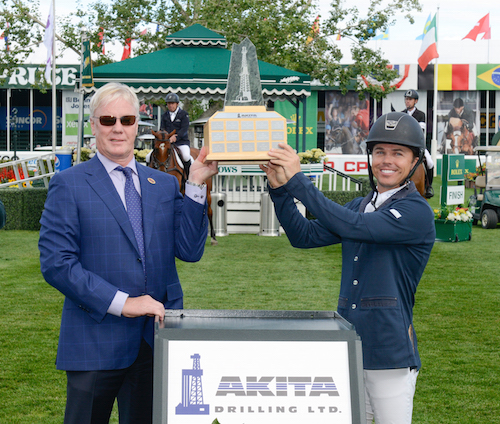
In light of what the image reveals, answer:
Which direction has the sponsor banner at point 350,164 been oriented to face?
toward the camera

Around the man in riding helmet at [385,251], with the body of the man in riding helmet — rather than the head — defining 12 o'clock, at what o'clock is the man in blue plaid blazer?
The man in blue plaid blazer is roughly at 1 o'clock from the man in riding helmet.

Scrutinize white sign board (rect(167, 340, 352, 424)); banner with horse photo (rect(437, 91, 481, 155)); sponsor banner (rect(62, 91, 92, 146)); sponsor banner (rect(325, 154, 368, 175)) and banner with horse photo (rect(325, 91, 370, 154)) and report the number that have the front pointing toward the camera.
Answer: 5

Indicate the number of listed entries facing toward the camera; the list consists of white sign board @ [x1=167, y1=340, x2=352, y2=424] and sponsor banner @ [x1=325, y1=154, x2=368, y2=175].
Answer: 2

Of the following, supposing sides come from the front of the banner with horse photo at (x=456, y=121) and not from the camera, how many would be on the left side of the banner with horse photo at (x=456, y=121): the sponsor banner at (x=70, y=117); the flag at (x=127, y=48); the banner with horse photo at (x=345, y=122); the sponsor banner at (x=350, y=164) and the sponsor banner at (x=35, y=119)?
0

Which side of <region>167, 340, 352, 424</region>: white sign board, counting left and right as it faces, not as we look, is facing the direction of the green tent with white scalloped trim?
back

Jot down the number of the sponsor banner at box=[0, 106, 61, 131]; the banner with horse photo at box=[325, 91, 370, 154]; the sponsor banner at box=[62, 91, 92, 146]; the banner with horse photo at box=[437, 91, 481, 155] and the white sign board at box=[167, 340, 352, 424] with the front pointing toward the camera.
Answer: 5

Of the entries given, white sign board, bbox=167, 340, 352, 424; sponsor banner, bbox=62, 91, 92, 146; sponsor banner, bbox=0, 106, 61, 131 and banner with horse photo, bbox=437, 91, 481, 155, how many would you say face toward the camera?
4

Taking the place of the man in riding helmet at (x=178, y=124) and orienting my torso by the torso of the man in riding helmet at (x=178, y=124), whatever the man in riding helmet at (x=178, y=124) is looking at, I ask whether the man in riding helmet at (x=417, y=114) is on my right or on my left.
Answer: on my left

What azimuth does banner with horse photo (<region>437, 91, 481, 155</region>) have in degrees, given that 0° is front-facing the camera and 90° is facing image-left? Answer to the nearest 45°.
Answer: approximately 0°

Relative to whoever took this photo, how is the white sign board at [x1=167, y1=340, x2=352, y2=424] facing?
facing the viewer

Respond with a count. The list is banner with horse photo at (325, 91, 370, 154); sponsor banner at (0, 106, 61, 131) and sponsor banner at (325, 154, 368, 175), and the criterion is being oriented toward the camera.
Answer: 3

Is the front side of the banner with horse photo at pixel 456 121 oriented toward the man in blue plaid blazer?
yes

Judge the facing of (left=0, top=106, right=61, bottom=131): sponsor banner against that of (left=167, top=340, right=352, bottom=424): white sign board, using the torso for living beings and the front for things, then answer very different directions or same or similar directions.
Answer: same or similar directions

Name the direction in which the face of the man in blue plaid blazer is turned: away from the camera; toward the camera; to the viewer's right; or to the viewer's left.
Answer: toward the camera
